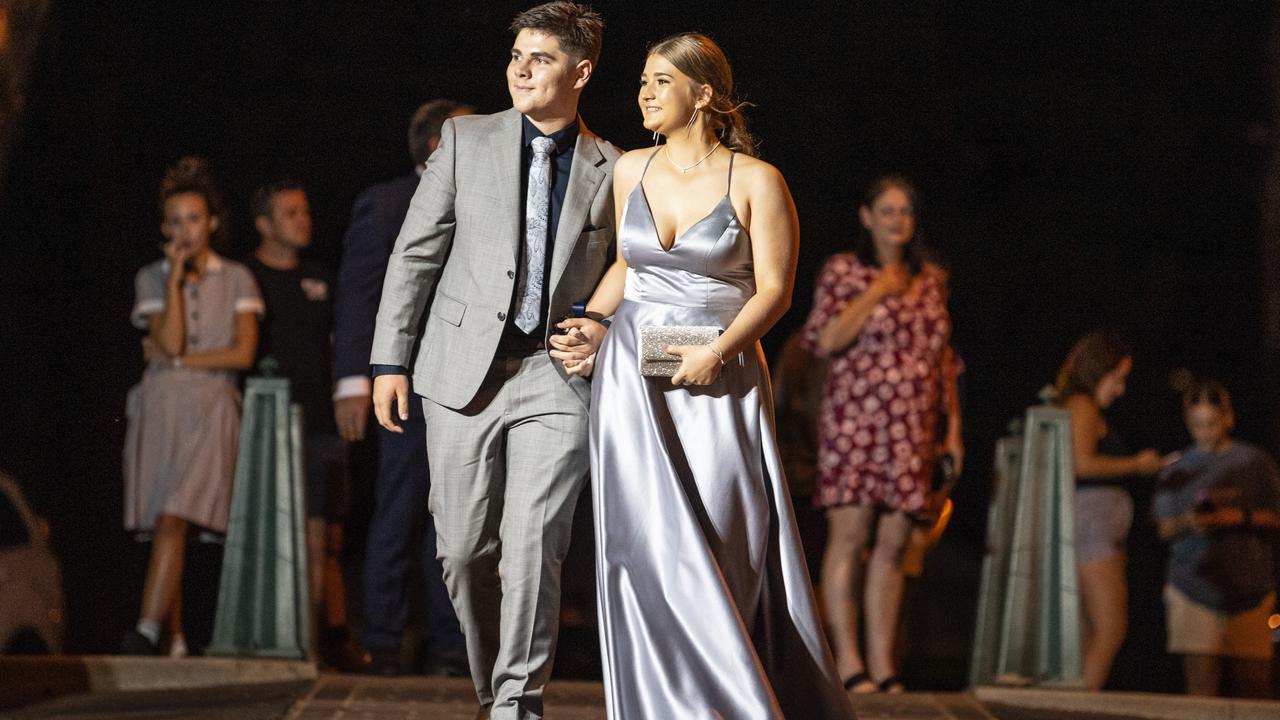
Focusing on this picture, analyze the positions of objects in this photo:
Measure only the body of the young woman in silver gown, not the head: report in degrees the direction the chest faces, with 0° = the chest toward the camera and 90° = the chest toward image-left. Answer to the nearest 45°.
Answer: approximately 45°

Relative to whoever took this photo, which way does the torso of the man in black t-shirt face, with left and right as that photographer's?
facing the viewer and to the right of the viewer

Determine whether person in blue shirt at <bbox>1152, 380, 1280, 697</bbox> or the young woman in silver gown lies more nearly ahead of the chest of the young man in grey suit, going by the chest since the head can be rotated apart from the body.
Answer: the young woman in silver gown

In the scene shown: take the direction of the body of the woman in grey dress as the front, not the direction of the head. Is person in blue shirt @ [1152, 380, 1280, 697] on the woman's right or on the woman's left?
on the woman's left

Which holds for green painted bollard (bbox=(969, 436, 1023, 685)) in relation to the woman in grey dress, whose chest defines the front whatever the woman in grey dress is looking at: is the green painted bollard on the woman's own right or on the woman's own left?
on the woman's own left

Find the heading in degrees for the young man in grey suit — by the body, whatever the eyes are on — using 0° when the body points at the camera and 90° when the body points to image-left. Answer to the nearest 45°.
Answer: approximately 0°

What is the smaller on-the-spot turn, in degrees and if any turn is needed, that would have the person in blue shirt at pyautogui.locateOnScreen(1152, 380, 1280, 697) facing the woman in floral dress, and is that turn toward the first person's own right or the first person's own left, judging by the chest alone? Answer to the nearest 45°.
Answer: approximately 45° to the first person's own right

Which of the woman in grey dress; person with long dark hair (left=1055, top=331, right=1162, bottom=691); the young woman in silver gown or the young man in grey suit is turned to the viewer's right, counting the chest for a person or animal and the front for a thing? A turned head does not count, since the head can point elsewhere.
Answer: the person with long dark hair

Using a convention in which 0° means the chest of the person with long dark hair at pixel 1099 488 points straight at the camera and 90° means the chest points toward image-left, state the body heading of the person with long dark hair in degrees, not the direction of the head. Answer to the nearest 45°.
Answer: approximately 270°

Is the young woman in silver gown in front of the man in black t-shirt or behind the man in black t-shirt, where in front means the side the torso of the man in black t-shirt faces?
in front

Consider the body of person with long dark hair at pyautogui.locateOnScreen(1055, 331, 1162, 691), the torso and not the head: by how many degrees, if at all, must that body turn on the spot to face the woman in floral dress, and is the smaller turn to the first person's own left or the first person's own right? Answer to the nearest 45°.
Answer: approximately 135° to the first person's own right
